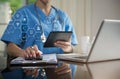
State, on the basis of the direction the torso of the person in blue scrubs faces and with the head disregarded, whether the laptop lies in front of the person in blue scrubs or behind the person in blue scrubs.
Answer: in front

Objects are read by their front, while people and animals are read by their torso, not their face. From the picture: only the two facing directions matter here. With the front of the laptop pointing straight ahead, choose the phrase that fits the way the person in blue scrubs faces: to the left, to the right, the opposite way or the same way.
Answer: the opposite way

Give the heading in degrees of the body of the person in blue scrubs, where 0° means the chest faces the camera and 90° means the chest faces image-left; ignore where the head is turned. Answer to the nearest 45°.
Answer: approximately 315°

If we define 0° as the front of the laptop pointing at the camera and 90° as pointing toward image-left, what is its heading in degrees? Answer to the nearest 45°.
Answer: approximately 135°

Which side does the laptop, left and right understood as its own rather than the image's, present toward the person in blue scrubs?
front
